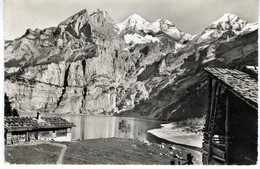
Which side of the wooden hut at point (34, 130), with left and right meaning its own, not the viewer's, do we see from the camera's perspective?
front

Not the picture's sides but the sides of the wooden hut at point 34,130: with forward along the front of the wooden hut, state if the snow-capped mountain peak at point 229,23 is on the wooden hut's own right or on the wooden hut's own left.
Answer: on the wooden hut's own left

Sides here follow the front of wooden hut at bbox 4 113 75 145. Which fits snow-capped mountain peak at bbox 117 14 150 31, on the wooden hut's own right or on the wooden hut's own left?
on the wooden hut's own left

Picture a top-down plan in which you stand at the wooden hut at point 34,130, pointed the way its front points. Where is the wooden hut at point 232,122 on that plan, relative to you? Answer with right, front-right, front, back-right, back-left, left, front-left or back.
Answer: front-left
